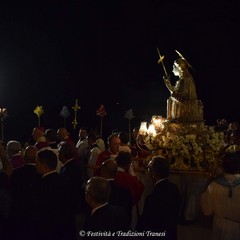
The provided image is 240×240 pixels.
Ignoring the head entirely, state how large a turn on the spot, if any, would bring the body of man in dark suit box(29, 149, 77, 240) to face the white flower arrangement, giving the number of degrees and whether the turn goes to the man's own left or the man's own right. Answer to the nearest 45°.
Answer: approximately 90° to the man's own right

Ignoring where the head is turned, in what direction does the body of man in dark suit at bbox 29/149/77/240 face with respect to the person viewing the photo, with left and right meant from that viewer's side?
facing away from the viewer and to the left of the viewer

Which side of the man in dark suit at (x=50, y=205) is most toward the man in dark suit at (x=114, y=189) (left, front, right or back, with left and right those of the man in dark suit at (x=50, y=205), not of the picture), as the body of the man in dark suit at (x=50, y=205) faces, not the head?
right

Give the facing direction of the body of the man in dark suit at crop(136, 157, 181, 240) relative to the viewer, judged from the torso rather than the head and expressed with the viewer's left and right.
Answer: facing away from the viewer and to the left of the viewer

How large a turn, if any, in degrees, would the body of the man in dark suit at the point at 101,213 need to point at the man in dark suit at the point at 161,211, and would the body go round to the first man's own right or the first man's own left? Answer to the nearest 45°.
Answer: approximately 90° to the first man's own right

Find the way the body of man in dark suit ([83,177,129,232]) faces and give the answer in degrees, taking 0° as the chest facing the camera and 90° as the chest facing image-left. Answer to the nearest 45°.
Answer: approximately 135°

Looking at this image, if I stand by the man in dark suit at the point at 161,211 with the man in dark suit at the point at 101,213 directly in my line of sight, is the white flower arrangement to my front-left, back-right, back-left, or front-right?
back-right

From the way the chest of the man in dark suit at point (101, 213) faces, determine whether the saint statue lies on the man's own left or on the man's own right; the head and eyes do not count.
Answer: on the man's own right

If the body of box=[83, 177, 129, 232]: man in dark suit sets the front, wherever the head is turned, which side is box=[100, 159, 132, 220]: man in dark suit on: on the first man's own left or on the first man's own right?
on the first man's own right

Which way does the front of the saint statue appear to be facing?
to the viewer's left
